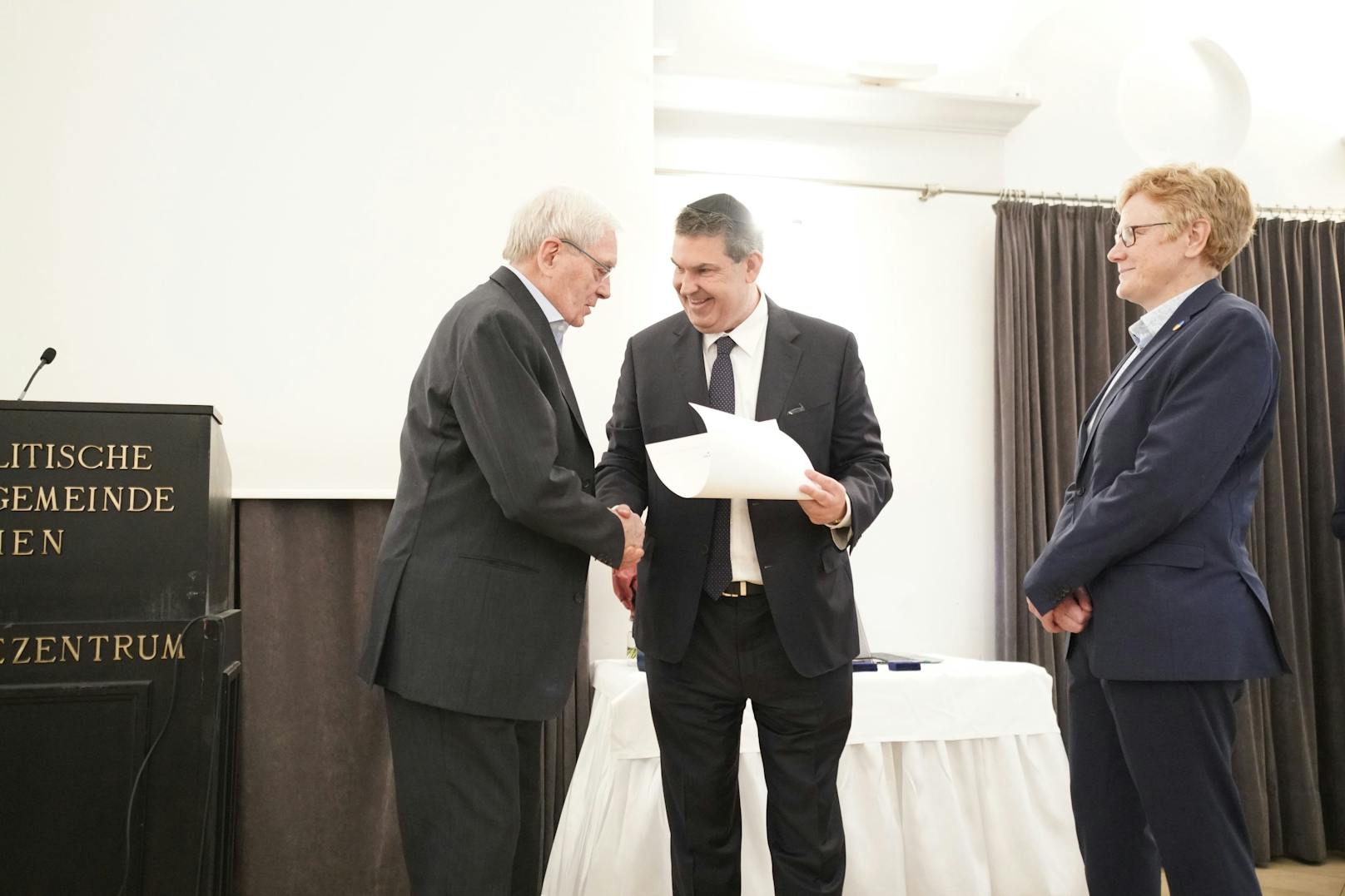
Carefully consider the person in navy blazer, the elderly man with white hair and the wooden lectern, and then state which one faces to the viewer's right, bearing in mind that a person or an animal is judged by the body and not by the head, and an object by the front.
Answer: the elderly man with white hair

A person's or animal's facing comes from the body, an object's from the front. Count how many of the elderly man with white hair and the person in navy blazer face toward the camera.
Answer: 0

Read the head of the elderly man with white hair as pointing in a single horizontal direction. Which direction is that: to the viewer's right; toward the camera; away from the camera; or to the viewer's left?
to the viewer's right

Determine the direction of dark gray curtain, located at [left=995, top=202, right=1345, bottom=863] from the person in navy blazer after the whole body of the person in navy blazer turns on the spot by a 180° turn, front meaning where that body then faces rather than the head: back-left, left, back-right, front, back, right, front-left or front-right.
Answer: left

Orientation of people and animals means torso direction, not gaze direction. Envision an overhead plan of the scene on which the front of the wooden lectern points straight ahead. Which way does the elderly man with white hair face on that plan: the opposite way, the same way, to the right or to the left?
to the left

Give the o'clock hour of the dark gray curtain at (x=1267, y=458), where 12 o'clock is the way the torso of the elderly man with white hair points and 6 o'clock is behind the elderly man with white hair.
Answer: The dark gray curtain is roughly at 11 o'clock from the elderly man with white hair.

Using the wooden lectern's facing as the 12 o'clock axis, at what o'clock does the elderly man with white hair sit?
The elderly man with white hair is roughly at 10 o'clock from the wooden lectern.

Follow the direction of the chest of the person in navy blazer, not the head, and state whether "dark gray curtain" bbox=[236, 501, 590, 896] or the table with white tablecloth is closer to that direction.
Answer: the dark gray curtain

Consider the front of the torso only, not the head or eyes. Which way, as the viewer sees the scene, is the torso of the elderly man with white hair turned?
to the viewer's right

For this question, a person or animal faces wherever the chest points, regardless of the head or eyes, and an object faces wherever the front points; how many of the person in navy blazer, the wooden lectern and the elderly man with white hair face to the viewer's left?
1

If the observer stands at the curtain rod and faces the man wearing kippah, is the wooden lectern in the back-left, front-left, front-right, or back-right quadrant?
front-right

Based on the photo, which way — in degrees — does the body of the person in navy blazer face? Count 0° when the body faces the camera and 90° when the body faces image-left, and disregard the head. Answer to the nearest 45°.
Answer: approximately 90°

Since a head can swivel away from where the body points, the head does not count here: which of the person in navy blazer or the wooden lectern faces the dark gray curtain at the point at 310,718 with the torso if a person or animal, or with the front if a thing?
the person in navy blazer

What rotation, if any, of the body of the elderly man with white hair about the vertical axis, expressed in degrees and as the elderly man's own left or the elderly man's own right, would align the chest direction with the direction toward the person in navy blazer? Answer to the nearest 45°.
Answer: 0° — they already face them

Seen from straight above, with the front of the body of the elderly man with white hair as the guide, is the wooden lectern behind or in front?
behind

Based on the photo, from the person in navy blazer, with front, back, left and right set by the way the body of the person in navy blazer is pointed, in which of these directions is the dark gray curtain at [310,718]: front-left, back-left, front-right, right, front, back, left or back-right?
front

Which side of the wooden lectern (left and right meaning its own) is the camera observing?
front
